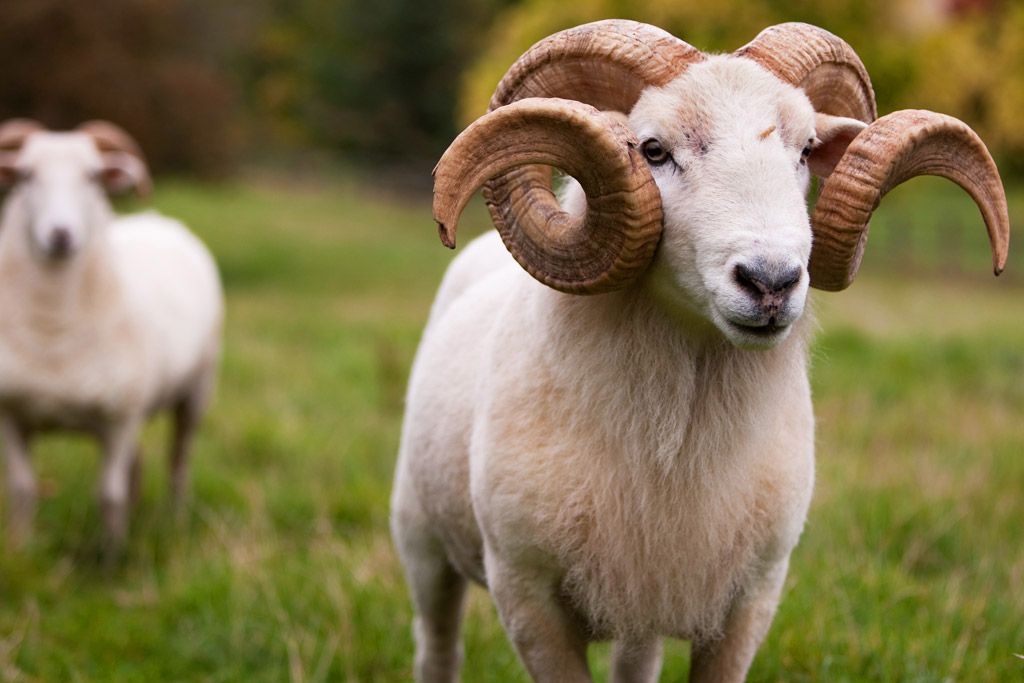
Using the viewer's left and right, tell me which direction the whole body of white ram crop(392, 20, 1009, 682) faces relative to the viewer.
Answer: facing the viewer and to the right of the viewer

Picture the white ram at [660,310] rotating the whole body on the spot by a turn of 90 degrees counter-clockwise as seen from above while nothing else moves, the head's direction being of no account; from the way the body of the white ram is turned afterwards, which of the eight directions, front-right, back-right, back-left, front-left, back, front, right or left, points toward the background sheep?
left

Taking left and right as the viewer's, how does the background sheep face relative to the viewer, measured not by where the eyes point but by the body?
facing the viewer and to the left of the viewer
